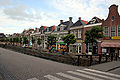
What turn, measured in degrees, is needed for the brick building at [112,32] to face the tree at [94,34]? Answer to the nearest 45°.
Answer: approximately 45° to its right

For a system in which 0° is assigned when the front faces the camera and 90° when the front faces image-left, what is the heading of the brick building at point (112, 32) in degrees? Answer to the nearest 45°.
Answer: approximately 0°
